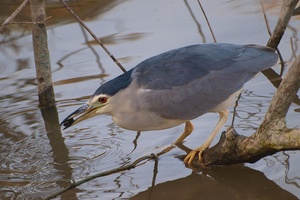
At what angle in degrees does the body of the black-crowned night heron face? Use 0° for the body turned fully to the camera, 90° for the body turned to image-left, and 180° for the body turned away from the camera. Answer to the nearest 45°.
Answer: approximately 90°

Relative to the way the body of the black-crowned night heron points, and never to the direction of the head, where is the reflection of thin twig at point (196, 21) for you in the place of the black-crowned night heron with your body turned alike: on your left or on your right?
on your right
